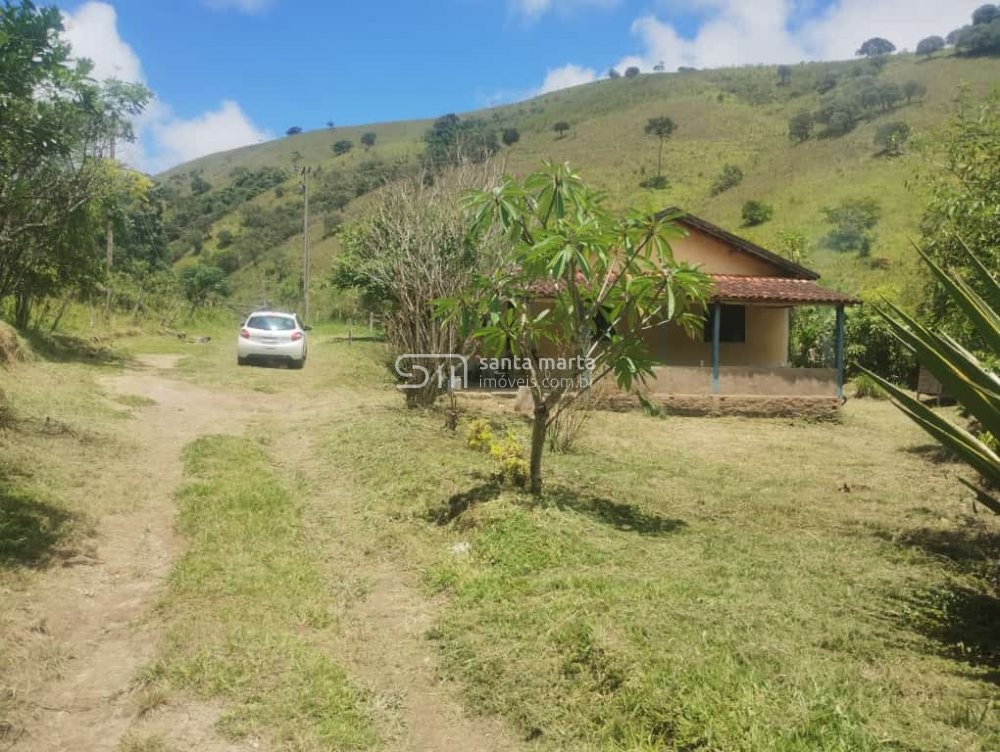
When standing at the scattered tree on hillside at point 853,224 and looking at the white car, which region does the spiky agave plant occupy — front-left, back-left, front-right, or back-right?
front-left

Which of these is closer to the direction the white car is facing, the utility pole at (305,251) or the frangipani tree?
the utility pole

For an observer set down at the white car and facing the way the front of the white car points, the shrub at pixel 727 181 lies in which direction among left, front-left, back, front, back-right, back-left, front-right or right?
front-right

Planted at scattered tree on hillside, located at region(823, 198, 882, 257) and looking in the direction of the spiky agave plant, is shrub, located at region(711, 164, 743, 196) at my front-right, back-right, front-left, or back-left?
back-right

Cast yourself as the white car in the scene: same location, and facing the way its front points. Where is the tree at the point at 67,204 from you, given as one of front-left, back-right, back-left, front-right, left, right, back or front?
left

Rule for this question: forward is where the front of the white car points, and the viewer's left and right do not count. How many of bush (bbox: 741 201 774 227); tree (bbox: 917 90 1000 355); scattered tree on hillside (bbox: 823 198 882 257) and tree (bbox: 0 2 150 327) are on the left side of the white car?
1

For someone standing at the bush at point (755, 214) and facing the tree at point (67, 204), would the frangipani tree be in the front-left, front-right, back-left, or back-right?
front-left

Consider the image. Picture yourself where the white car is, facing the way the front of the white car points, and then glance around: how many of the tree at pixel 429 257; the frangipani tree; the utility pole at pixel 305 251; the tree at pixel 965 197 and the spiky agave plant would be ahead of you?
1

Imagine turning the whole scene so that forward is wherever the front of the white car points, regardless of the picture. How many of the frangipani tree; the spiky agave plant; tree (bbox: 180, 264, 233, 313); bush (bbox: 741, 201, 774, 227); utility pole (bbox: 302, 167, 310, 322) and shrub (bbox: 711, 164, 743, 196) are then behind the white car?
2

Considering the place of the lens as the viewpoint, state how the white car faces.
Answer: facing away from the viewer

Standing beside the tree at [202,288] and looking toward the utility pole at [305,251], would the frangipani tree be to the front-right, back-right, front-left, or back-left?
front-right

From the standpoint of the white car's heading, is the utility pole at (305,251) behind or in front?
in front

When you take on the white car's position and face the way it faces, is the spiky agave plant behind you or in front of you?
behind

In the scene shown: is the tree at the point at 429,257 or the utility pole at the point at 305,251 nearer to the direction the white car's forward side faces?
the utility pole

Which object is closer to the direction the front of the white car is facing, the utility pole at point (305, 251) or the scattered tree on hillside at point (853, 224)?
the utility pole

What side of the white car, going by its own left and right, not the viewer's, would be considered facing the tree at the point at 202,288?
front

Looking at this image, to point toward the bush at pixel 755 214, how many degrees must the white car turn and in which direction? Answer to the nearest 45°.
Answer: approximately 45° to its right

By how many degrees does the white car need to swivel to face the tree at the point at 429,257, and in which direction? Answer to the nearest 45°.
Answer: approximately 180°

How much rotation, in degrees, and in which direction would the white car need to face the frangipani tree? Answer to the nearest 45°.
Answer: approximately 180°

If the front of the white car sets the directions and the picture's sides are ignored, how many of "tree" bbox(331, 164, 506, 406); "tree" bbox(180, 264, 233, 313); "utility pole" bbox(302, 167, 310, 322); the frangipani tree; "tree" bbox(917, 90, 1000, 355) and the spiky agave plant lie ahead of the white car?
2
